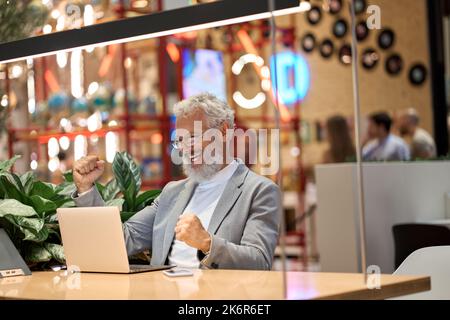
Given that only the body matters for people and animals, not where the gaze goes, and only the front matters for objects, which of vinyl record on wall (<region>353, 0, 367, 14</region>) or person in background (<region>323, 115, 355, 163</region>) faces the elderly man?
the vinyl record on wall

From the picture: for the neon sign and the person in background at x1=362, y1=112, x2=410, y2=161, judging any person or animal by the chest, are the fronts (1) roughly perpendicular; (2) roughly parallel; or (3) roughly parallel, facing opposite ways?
roughly perpendicular

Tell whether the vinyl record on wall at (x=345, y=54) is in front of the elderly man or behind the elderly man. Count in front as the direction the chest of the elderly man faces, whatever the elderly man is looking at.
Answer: behind

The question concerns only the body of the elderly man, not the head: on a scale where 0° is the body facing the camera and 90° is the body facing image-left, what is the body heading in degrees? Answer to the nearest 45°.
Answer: approximately 45°

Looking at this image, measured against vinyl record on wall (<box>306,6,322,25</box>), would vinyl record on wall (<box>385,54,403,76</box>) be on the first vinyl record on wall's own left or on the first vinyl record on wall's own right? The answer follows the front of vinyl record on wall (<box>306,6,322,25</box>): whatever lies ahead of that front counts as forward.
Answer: on the first vinyl record on wall's own left

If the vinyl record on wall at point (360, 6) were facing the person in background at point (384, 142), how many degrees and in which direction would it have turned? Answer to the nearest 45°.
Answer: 0° — it already faces them

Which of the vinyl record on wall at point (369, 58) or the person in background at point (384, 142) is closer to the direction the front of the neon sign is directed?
the person in background

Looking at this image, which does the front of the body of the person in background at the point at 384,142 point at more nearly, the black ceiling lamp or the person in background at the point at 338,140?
the person in background

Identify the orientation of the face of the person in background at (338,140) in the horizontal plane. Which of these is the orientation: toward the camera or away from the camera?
away from the camera
